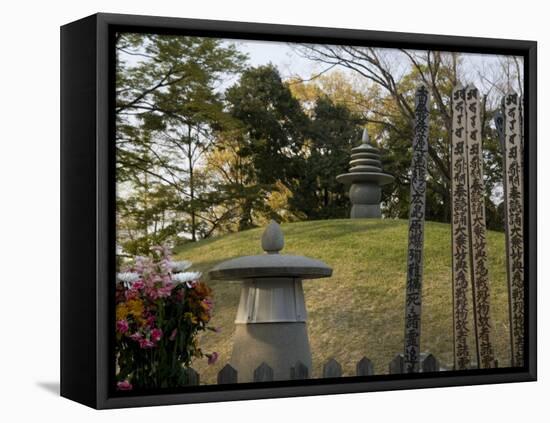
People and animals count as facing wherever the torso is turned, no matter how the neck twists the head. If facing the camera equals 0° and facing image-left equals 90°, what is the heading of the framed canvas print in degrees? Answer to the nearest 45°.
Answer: approximately 315°
